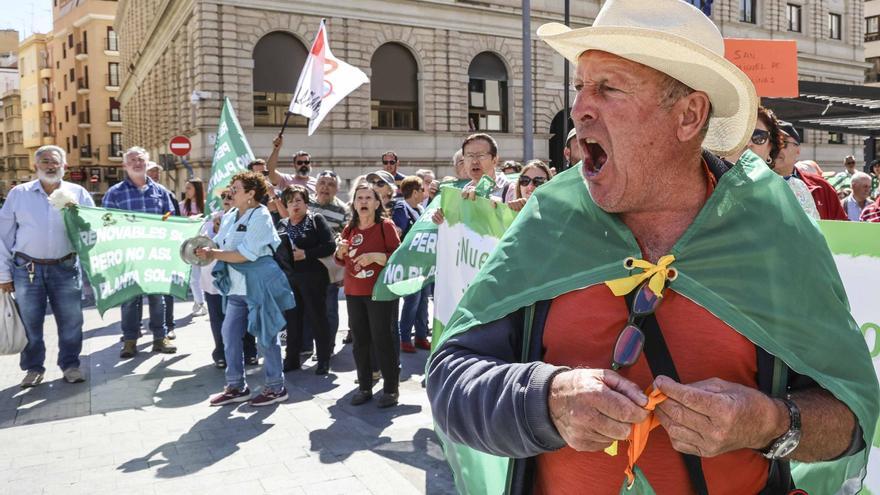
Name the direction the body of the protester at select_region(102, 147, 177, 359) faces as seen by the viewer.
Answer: toward the camera

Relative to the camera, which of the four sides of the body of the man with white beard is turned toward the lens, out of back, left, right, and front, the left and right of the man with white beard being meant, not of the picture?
front

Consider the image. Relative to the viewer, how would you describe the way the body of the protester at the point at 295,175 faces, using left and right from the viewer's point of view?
facing the viewer

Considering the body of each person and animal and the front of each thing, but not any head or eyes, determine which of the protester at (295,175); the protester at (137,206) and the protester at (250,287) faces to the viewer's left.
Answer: the protester at (250,287)

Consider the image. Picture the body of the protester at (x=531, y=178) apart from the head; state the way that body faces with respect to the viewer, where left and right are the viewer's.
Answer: facing the viewer and to the left of the viewer

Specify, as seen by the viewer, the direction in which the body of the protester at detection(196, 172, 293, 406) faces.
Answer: to the viewer's left

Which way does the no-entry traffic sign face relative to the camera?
toward the camera

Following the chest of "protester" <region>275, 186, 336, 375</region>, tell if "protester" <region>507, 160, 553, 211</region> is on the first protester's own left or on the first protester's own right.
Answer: on the first protester's own left

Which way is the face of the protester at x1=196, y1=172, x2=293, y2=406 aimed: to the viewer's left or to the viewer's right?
to the viewer's left
